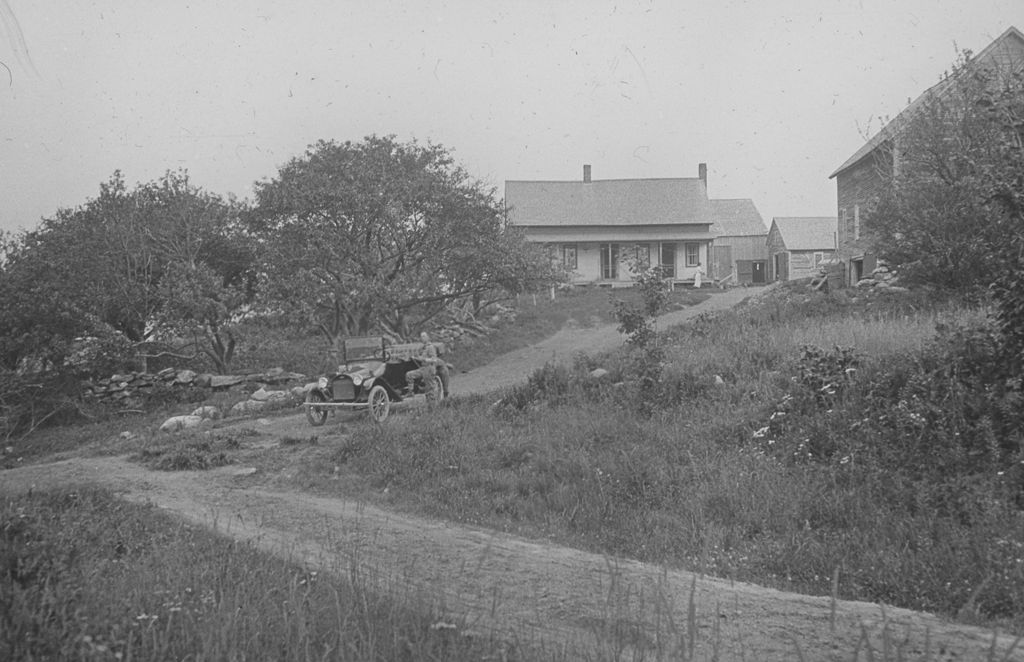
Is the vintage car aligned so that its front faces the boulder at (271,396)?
no

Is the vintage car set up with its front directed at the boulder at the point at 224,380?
no

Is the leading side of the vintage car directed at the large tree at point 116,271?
no

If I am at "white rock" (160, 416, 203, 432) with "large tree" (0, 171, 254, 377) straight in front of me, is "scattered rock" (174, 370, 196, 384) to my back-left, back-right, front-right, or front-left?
front-right

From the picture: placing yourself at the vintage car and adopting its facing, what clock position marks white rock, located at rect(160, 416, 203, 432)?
The white rock is roughly at 2 o'clock from the vintage car.

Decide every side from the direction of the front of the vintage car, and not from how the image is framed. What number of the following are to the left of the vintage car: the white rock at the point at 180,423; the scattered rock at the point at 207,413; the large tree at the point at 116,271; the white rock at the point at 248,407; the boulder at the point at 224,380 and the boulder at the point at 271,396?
0

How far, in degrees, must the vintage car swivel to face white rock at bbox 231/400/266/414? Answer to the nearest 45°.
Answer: approximately 90° to its right

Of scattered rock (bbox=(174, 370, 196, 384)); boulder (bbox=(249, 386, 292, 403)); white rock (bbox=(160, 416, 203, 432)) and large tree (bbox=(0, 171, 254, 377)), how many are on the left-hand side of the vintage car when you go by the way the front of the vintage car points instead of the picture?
0

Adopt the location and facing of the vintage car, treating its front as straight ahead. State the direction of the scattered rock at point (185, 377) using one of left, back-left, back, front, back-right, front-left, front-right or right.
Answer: right

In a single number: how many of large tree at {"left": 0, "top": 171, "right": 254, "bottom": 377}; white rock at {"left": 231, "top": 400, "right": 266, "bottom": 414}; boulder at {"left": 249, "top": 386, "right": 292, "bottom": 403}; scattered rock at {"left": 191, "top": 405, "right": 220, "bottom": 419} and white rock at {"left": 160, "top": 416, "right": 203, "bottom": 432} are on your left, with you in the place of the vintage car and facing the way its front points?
0

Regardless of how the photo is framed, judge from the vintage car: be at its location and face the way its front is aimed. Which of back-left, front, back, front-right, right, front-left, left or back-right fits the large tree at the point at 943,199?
back-left

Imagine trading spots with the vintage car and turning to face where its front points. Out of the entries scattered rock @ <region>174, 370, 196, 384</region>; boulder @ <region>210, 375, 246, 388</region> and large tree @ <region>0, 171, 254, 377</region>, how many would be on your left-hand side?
0

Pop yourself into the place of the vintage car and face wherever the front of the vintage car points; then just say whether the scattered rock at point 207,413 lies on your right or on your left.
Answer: on your right

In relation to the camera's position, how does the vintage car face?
facing the viewer and to the left of the viewer
